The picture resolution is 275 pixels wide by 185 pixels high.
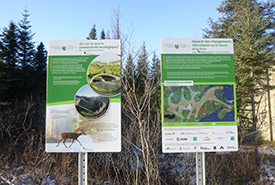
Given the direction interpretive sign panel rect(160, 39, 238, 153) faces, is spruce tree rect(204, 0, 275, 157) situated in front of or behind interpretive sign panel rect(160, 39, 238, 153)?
behind

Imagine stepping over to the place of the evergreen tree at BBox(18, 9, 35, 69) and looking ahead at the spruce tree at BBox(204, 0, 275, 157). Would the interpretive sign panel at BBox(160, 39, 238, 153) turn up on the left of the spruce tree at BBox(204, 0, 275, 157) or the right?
right

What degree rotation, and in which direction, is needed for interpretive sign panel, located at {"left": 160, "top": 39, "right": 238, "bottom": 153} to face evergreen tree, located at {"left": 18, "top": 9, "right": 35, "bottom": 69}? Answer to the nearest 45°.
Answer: approximately 135° to its right

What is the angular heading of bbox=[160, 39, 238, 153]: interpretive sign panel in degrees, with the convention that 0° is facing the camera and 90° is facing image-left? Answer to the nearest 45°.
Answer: approximately 0°

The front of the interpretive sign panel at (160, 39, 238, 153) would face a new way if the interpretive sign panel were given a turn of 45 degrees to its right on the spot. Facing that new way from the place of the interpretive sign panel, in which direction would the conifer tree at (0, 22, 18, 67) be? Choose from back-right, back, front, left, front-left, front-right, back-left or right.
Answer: right
